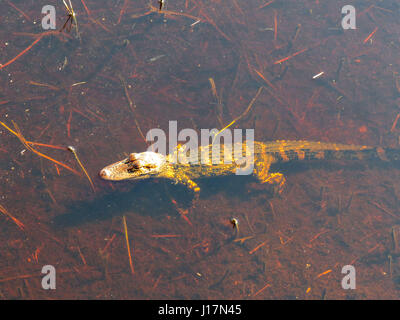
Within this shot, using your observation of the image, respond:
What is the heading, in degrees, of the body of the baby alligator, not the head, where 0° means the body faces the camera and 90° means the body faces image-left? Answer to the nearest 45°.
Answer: approximately 90°
